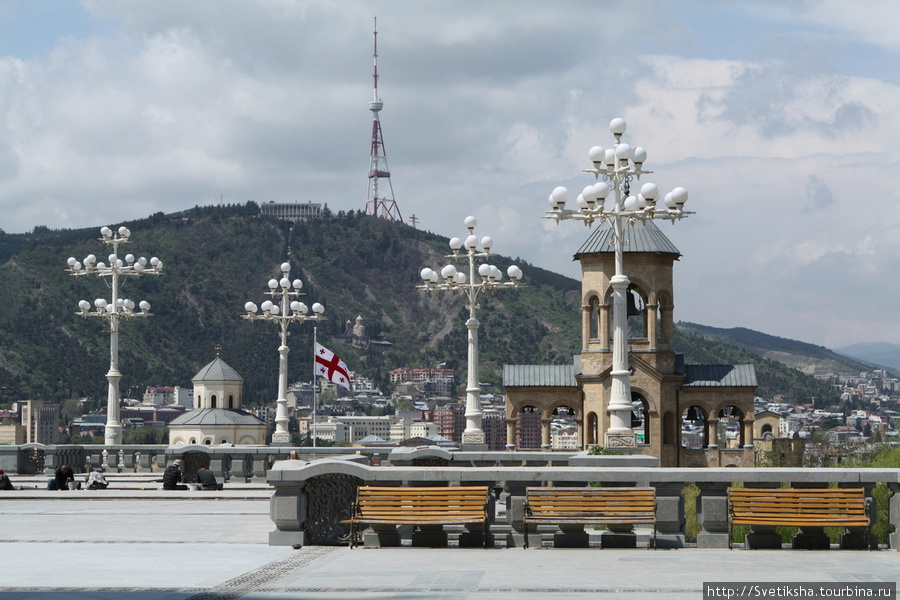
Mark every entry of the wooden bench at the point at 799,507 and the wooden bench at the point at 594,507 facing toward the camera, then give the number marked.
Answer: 2

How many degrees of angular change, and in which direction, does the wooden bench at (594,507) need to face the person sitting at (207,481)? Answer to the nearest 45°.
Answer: approximately 135° to its right

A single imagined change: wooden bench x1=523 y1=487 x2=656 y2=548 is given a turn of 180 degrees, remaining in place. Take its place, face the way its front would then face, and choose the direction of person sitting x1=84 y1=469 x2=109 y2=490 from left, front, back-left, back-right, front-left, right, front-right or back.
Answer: front-left

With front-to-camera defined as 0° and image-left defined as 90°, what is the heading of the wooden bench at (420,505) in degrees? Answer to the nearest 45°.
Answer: approximately 0°

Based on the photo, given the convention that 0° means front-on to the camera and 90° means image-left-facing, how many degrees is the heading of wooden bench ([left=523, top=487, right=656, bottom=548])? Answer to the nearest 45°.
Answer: approximately 0°

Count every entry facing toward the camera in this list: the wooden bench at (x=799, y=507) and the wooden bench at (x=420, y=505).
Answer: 2

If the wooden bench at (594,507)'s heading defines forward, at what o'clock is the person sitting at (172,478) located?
The person sitting is roughly at 5 o'clock from the wooden bench.

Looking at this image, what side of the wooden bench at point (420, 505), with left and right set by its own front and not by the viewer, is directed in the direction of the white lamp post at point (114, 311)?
back

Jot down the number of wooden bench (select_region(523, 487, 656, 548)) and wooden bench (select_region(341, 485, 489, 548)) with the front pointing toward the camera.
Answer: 2

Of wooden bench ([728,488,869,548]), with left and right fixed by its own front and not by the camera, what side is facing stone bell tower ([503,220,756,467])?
back

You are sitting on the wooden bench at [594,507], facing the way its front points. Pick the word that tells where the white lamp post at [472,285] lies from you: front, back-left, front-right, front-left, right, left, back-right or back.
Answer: back

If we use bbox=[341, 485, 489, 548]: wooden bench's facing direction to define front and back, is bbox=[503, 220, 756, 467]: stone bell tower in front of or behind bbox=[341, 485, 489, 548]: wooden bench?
behind
